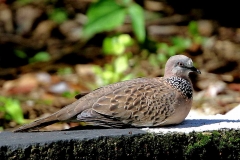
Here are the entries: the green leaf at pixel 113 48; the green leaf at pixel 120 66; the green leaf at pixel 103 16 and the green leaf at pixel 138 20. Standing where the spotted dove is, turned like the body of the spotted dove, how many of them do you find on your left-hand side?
4

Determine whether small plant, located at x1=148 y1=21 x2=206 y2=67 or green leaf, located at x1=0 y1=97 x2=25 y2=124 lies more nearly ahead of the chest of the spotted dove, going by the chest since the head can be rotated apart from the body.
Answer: the small plant

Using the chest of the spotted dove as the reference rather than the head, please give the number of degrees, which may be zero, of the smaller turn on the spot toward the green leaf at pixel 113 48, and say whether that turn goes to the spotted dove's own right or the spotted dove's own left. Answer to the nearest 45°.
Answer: approximately 90° to the spotted dove's own left

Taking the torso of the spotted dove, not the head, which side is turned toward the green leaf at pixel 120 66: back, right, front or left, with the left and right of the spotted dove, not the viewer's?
left

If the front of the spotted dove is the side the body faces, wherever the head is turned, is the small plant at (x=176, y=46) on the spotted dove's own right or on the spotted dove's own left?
on the spotted dove's own left

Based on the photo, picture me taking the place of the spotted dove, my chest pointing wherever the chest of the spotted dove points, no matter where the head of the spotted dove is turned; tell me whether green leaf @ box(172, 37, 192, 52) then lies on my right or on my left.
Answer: on my left

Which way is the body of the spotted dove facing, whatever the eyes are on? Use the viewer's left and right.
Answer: facing to the right of the viewer

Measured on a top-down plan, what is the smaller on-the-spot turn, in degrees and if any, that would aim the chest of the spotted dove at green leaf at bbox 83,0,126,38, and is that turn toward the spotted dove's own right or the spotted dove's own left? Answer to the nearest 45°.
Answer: approximately 90° to the spotted dove's own left
